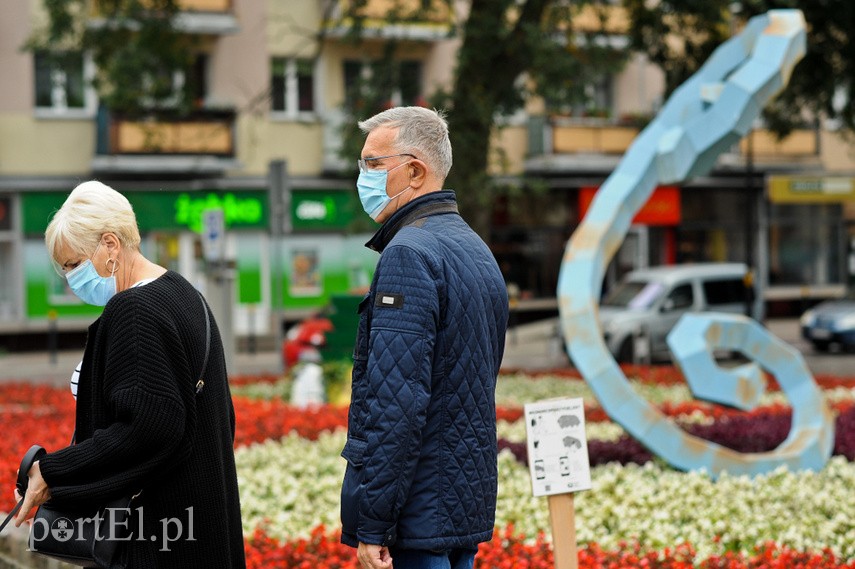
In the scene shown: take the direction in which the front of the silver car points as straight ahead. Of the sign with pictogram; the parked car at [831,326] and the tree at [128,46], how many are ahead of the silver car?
2

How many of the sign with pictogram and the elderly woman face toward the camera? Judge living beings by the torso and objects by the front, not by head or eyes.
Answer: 1

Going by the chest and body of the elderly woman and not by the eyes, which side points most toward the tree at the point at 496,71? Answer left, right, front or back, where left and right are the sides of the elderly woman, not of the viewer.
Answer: right

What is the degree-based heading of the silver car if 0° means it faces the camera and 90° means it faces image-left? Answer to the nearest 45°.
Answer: approximately 45°

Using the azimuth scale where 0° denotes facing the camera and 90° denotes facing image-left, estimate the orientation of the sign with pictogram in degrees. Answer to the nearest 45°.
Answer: approximately 0°
